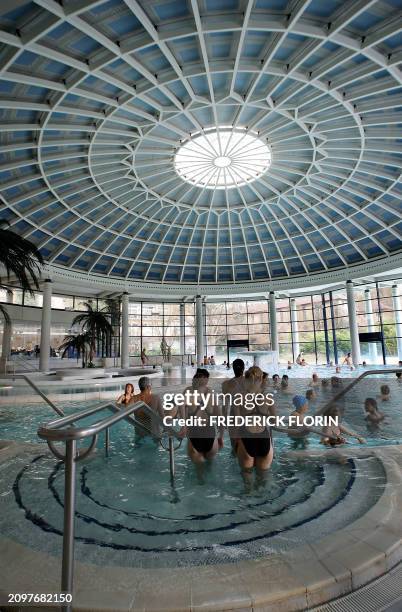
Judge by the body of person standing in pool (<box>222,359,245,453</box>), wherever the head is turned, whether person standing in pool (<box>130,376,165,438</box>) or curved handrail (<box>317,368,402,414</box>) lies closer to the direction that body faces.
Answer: the curved handrail

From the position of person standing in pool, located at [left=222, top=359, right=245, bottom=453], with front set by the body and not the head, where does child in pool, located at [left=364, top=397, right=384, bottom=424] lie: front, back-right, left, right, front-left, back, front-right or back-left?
front-right

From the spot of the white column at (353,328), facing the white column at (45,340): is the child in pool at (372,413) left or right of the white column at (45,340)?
left

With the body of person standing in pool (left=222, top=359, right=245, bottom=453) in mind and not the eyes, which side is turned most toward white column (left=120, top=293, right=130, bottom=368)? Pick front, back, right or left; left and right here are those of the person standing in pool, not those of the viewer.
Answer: front

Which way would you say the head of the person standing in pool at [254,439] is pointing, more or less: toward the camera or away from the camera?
away from the camera

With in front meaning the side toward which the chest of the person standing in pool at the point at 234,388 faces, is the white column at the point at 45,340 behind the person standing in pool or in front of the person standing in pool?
in front

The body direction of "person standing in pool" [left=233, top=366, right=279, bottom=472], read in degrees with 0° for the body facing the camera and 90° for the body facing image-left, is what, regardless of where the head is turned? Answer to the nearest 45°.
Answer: approximately 180°

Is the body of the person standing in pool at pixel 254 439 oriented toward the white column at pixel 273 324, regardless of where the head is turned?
yes

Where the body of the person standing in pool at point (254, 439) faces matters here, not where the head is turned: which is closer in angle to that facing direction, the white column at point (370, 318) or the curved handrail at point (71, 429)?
the white column

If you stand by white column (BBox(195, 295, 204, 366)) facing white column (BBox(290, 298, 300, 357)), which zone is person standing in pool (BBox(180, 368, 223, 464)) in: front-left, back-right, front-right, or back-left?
back-right

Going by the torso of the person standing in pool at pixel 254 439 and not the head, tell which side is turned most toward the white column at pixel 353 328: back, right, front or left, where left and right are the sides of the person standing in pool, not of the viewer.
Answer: front

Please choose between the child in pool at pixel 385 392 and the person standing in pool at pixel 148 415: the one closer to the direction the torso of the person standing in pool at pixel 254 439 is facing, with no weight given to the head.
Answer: the child in pool

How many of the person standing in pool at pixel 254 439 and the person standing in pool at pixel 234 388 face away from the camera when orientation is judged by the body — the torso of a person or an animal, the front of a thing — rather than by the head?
2

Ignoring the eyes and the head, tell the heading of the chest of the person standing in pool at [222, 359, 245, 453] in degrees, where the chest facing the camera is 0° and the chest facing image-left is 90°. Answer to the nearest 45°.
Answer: approximately 180°
